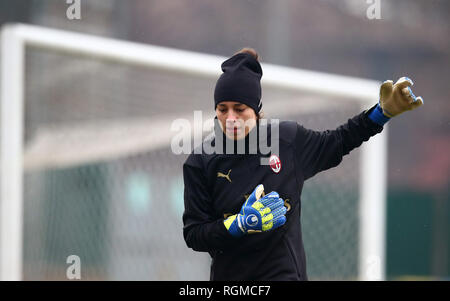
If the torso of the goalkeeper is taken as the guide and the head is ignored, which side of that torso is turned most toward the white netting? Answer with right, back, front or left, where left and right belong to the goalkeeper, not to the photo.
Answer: back

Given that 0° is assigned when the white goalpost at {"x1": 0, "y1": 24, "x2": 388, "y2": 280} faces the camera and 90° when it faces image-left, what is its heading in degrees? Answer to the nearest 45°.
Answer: approximately 315°

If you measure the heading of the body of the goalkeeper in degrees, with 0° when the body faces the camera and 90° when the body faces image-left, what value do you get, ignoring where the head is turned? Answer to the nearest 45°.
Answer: approximately 0°

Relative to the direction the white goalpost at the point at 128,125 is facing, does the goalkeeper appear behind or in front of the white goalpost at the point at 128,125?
in front
